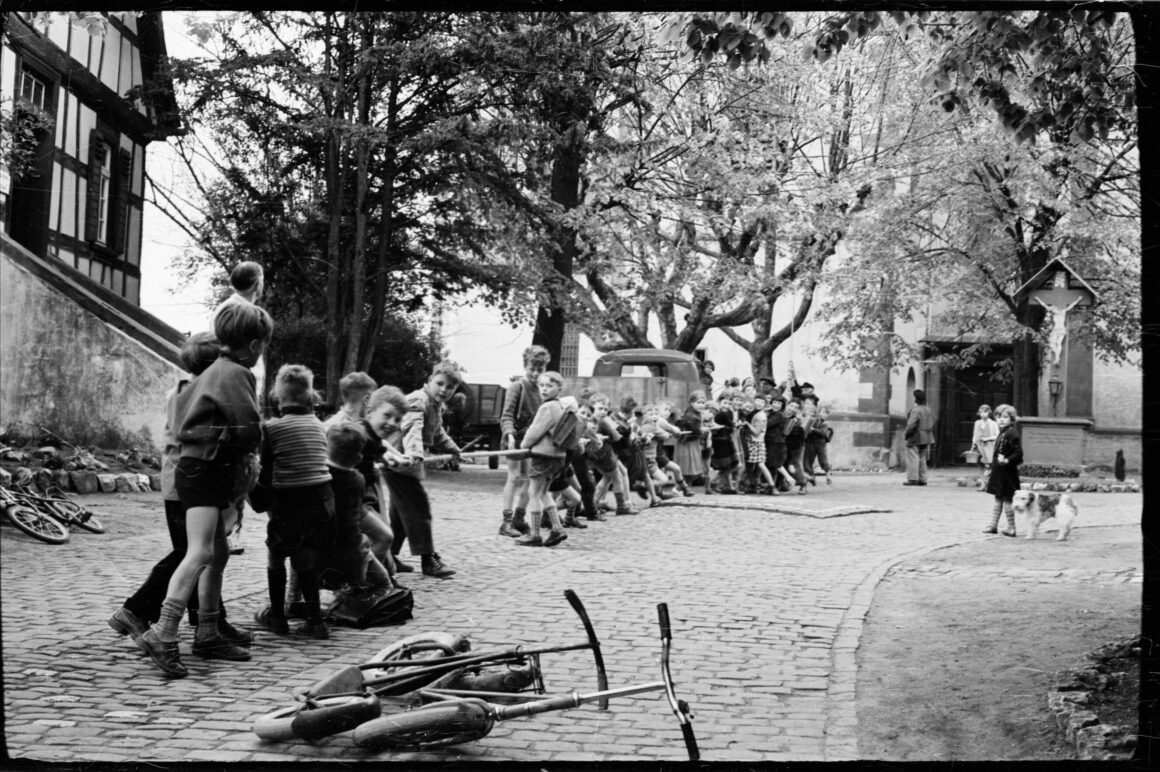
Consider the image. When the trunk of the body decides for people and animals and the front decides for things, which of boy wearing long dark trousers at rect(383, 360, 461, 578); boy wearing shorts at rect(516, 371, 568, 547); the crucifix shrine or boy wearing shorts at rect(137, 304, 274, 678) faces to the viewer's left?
boy wearing shorts at rect(516, 371, 568, 547)

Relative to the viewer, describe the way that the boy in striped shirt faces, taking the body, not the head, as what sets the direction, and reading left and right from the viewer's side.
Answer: facing away from the viewer

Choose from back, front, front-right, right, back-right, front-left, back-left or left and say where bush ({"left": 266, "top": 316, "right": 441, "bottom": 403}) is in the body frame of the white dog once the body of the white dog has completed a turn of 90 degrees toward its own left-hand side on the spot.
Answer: back-right

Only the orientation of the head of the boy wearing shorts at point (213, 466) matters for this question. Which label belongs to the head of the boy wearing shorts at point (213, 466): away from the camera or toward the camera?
away from the camera

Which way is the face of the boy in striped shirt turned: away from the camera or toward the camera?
away from the camera

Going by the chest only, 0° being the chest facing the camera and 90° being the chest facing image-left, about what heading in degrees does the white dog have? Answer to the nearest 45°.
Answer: approximately 90°

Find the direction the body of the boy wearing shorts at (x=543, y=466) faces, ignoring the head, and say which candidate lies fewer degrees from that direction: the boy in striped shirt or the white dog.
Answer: the boy in striped shirt

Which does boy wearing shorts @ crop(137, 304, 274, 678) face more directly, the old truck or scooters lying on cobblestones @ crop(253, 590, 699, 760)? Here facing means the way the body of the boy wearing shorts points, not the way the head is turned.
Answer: the old truck

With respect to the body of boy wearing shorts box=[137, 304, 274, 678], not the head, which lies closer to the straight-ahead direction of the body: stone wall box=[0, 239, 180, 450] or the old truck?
the old truck
